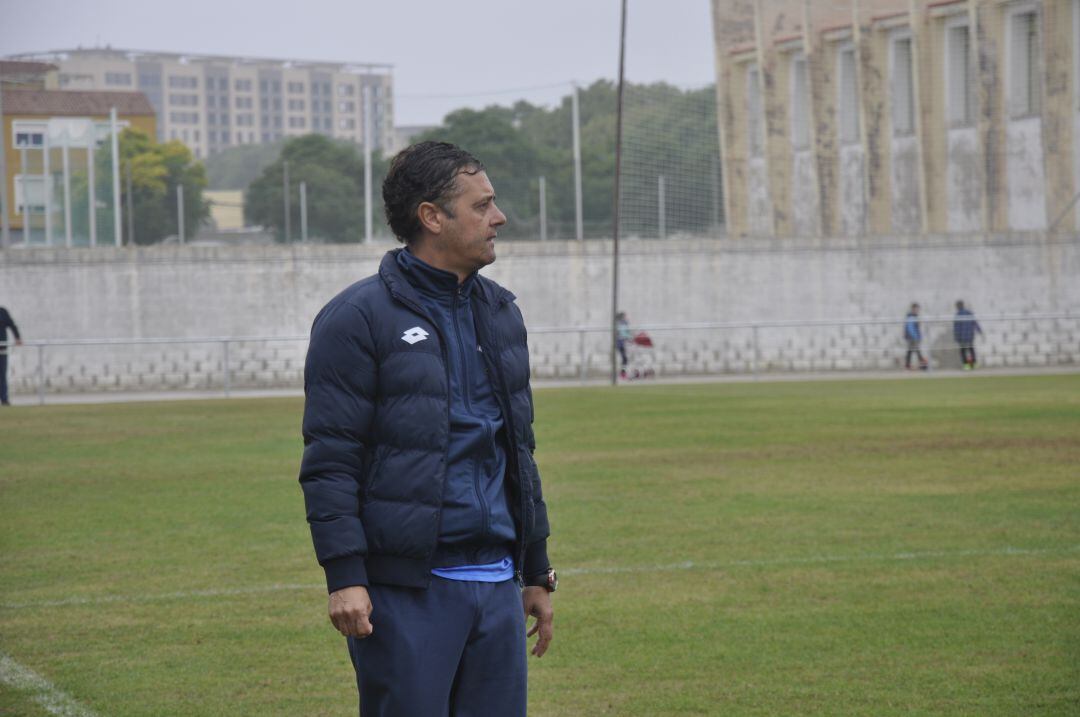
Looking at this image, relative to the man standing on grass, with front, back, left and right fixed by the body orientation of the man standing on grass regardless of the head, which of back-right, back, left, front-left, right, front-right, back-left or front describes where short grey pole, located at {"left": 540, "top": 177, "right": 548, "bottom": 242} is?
back-left

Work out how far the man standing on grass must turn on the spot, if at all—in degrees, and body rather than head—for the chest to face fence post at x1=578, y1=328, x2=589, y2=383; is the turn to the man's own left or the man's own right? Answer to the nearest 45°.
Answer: approximately 135° to the man's own left

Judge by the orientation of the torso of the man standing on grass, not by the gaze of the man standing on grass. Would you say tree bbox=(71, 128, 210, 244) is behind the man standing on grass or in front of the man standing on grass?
behind

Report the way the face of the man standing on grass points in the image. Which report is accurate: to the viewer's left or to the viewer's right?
to the viewer's right

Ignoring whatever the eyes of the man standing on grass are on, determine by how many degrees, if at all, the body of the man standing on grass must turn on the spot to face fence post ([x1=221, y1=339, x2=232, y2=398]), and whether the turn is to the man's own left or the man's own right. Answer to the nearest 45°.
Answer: approximately 135° to the man's own left

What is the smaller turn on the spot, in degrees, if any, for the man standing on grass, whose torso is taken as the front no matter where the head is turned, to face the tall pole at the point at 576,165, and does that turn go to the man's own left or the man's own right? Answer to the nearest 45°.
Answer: approximately 135° to the man's own left

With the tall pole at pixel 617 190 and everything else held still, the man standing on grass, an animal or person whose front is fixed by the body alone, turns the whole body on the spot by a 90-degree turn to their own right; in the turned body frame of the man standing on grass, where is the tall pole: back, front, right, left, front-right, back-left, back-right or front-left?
back-right

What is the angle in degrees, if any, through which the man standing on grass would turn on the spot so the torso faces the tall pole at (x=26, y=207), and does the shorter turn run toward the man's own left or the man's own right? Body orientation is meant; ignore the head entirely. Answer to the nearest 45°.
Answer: approximately 135° to the man's own left

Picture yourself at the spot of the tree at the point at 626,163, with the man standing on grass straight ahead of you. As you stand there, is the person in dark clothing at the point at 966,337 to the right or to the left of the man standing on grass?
left

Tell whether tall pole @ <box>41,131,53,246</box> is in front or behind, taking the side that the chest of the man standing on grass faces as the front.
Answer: behind

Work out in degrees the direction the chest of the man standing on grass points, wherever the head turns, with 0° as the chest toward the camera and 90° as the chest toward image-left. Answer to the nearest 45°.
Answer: approximately 315°

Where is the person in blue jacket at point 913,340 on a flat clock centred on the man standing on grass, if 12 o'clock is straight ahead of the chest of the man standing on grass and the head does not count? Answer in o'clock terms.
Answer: The person in blue jacket is roughly at 8 o'clock from the man standing on grass.

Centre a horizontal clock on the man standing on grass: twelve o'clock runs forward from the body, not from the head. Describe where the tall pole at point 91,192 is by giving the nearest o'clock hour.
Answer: The tall pole is roughly at 7 o'clock from the man standing on grass.
